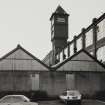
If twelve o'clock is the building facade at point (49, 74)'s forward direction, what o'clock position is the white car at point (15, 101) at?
The white car is roughly at 12 o'clock from the building facade.
